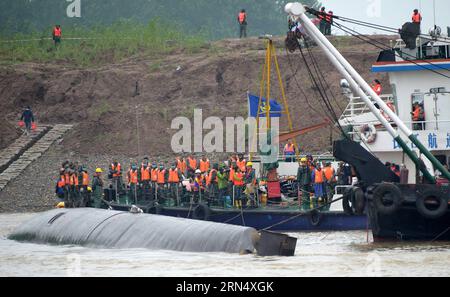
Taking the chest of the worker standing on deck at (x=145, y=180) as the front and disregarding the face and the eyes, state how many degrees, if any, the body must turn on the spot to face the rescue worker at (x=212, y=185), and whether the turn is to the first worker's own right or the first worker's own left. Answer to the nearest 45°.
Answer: approximately 45° to the first worker's own left

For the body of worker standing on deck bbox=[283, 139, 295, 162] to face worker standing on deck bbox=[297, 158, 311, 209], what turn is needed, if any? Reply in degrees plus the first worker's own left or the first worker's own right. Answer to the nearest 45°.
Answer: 0° — they already face them

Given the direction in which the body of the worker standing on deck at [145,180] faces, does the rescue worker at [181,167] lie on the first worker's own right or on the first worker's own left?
on the first worker's own left

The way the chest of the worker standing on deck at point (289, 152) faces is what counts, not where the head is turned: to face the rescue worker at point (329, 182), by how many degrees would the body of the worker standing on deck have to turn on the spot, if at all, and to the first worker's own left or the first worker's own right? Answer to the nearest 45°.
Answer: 0° — they already face them

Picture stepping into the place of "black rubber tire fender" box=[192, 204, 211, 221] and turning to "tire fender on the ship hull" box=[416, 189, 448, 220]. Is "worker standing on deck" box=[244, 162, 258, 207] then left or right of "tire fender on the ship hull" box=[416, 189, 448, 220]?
left

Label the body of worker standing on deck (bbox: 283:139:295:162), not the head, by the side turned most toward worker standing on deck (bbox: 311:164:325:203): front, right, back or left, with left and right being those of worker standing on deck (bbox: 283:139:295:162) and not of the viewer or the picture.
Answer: front

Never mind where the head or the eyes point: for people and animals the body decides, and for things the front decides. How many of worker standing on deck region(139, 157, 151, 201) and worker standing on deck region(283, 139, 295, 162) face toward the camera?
2

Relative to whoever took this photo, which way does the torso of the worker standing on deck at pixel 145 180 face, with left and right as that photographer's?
facing the viewer

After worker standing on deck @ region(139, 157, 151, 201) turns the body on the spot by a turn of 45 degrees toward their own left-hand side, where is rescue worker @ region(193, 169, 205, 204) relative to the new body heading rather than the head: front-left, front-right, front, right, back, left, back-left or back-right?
front

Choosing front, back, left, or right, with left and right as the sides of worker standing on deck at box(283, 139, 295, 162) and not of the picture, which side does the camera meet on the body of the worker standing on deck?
front
